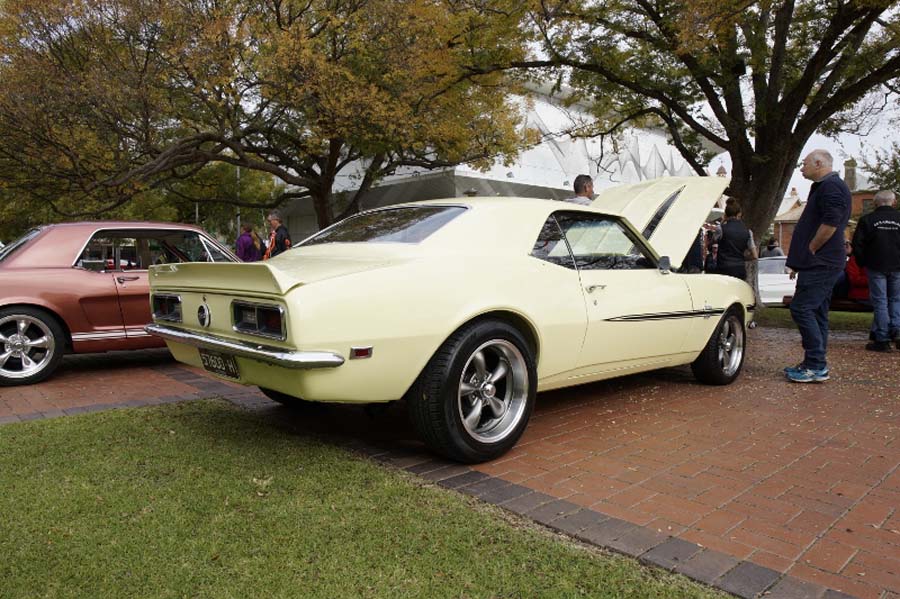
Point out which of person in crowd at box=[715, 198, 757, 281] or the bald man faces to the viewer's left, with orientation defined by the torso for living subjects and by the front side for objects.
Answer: the bald man

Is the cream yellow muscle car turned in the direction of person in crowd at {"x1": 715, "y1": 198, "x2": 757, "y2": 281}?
yes

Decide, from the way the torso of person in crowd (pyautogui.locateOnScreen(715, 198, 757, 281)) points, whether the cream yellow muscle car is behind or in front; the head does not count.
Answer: behind

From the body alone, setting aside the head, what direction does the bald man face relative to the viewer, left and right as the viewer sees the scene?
facing to the left of the viewer

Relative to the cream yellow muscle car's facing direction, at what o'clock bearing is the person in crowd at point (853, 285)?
The person in crowd is roughly at 12 o'clock from the cream yellow muscle car.

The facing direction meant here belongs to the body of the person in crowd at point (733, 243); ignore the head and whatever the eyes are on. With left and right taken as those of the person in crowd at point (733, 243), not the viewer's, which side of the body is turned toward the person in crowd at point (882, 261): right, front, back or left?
right

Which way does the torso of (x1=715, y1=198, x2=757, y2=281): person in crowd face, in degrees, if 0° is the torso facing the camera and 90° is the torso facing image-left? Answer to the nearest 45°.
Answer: approximately 180°
